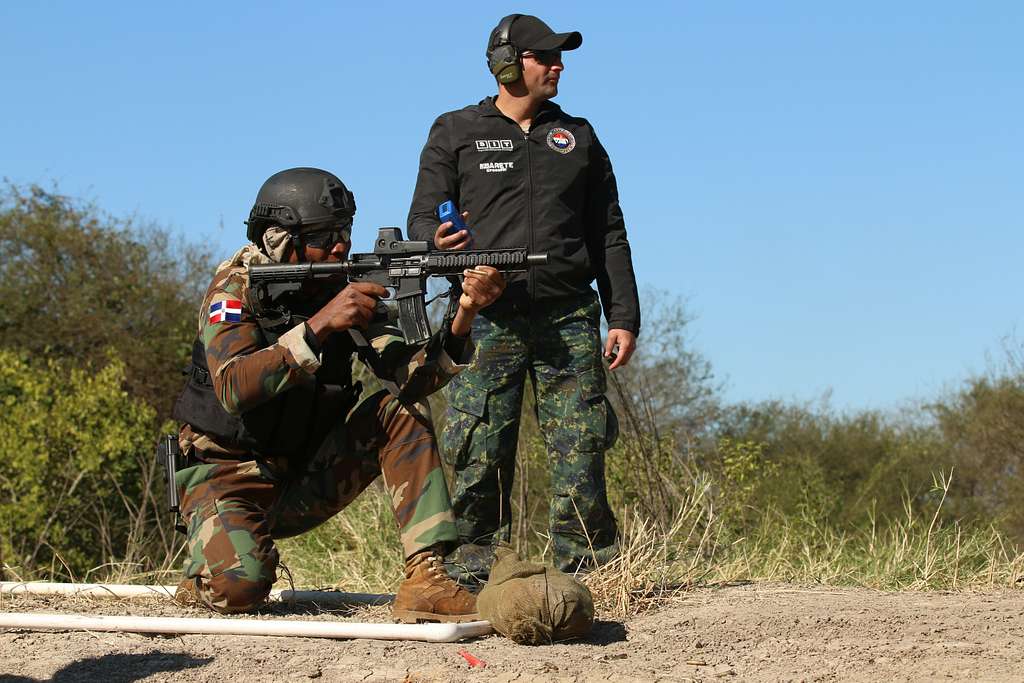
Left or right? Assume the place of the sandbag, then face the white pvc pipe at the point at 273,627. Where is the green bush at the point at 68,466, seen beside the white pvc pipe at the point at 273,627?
right

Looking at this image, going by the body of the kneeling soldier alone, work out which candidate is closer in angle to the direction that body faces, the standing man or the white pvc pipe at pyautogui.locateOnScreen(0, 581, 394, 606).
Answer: the standing man

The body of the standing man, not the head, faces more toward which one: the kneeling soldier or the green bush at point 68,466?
the kneeling soldier

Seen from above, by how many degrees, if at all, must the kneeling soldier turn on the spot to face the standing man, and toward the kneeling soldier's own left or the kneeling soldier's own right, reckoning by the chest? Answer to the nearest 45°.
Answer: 0° — they already face them

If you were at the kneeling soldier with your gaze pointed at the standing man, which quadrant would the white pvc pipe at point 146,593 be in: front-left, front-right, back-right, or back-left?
back-left

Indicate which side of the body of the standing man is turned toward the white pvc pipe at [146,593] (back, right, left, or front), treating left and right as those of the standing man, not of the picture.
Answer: right

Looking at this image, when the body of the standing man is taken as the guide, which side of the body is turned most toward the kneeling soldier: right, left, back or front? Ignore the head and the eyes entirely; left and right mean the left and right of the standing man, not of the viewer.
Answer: right

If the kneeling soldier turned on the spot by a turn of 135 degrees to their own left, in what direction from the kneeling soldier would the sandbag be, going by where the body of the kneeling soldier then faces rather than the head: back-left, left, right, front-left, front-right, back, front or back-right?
back

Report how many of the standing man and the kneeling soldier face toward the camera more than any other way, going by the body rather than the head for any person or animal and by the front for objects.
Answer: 1

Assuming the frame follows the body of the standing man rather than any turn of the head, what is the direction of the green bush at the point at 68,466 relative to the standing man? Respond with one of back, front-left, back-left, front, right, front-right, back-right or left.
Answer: back-right

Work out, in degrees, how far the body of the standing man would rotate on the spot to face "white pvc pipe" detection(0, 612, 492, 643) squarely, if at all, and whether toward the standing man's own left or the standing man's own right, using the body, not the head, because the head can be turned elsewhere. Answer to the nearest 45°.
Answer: approximately 45° to the standing man's own right

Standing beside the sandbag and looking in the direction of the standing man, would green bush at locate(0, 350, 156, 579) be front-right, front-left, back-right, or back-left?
front-left

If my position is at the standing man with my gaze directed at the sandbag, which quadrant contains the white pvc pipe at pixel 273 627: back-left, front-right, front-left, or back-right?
front-right

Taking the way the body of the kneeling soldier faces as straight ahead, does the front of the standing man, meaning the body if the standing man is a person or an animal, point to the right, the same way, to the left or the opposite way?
to the right

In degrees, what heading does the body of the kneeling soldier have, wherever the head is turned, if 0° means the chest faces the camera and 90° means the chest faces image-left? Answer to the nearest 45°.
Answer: approximately 270°

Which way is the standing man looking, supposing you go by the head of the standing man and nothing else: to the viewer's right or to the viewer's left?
to the viewer's right

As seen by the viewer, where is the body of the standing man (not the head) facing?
toward the camera
